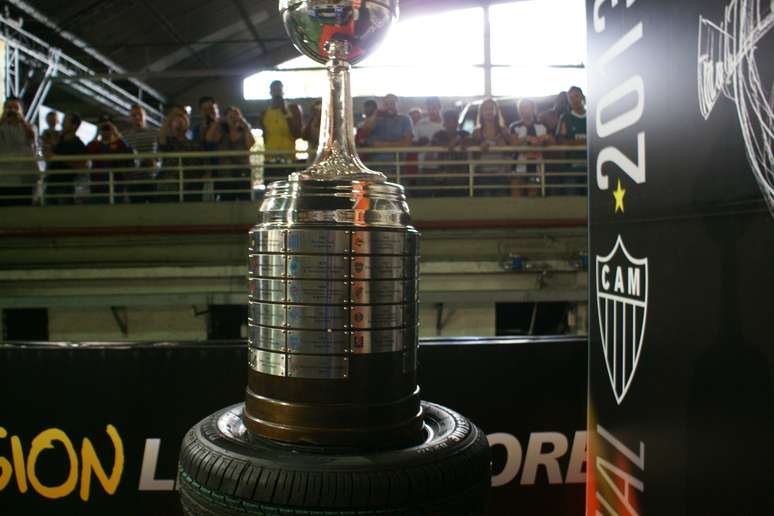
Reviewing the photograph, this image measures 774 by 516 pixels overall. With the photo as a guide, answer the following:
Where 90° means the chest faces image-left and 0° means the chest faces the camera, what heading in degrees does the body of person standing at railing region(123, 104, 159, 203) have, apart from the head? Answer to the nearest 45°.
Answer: approximately 0°

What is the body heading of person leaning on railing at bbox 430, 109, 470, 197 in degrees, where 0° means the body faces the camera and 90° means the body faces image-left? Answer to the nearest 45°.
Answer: approximately 0°

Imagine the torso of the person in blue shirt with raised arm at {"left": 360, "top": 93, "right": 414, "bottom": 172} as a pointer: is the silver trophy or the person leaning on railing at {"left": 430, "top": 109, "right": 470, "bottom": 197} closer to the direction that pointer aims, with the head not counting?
the silver trophy

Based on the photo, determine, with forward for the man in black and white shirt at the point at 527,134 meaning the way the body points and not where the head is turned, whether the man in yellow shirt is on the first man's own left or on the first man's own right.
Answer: on the first man's own right

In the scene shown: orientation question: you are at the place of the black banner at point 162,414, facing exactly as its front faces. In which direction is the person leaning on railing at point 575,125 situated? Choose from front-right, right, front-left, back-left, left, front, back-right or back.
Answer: back-left

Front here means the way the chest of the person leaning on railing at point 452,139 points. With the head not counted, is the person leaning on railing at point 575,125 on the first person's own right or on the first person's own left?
on the first person's own left

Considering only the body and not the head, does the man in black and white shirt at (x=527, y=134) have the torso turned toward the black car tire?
yes

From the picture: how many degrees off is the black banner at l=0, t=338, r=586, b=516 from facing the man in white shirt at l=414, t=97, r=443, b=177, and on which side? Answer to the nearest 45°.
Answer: approximately 135° to its left
